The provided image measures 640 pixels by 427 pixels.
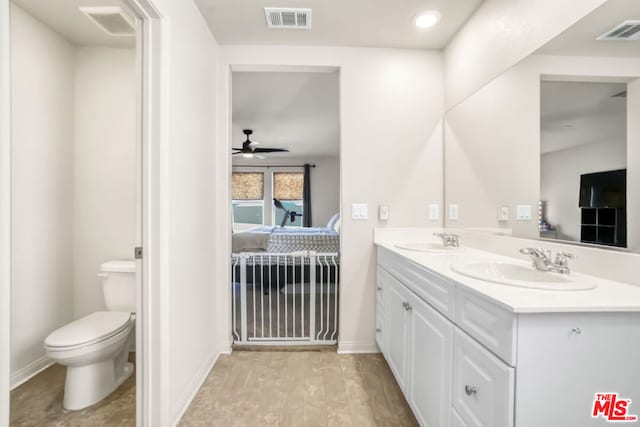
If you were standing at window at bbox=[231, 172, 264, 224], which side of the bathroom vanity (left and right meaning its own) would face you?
right

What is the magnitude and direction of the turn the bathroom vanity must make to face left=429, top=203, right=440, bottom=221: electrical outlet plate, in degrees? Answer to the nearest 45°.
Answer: approximately 135° to its right

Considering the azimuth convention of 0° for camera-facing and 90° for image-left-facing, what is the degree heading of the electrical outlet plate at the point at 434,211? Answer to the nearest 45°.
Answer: approximately 0°

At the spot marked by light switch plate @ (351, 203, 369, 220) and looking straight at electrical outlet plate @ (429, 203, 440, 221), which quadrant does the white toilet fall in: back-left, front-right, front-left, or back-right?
back-right

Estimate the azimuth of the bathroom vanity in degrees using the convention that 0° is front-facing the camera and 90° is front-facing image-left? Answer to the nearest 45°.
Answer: approximately 45°

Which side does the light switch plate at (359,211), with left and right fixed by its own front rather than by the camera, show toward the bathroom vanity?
front

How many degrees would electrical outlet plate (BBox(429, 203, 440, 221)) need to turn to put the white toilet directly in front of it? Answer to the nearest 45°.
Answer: approximately 45° to its right

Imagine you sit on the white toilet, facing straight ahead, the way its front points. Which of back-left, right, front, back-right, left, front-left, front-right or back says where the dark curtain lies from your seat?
back

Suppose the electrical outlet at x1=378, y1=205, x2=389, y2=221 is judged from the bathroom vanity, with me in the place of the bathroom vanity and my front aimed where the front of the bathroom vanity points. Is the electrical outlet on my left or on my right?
on my right

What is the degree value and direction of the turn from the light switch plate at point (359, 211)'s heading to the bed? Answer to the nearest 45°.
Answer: approximately 135° to its right
